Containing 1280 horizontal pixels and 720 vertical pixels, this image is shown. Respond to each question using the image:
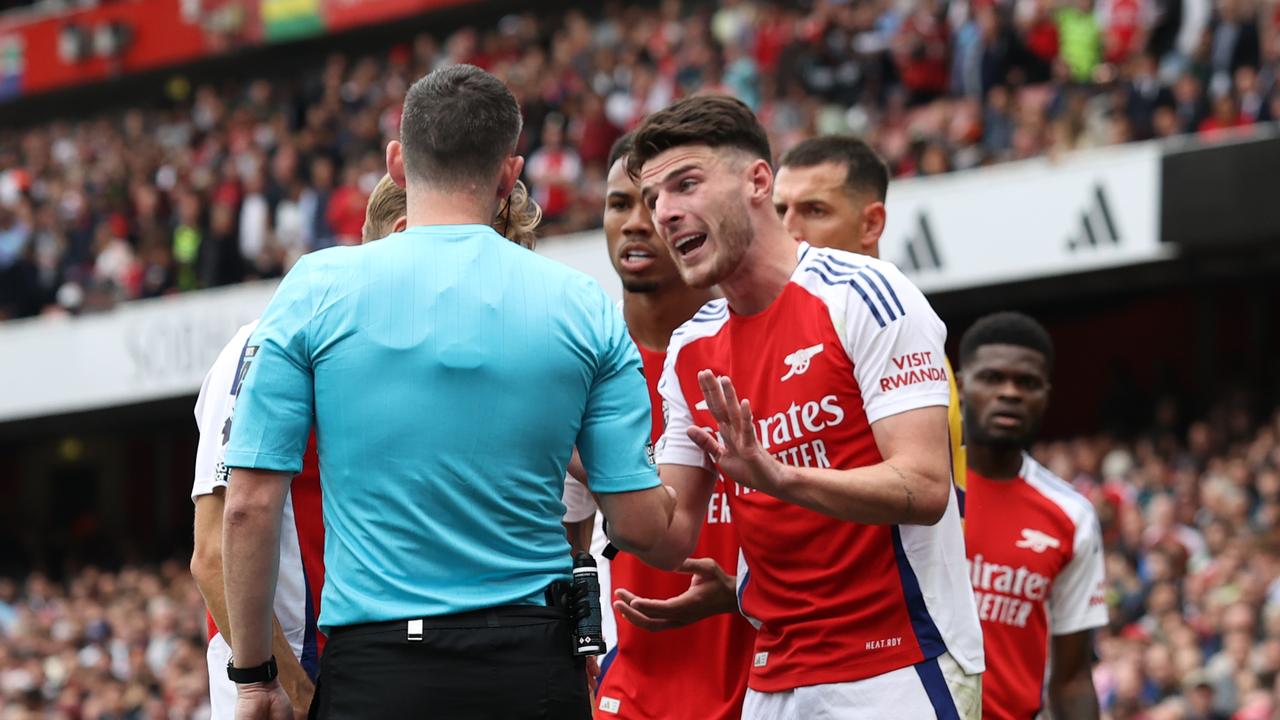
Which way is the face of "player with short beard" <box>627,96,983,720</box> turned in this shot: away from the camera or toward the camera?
toward the camera

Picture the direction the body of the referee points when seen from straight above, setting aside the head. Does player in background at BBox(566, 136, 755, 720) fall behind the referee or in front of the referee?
in front

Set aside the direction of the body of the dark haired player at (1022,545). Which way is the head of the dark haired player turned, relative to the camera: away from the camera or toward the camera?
toward the camera

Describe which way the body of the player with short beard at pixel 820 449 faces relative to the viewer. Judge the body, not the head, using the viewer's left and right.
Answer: facing the viewer and to the left of the viewer

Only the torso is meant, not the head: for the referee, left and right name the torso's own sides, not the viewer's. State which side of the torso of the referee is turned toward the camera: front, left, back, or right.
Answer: back

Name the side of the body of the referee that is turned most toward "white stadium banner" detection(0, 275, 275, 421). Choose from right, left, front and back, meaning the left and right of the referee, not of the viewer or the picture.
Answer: front

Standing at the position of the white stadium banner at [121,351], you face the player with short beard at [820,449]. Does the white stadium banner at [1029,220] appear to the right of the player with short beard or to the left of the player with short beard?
left

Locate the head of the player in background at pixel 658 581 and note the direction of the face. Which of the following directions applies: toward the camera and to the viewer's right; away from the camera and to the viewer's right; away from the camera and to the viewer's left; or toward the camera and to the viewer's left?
toward the camera and to the viewer's left

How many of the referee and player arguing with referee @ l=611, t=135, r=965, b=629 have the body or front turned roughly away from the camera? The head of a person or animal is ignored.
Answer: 1

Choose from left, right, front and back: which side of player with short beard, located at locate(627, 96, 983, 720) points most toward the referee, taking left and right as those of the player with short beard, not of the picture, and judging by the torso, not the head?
front

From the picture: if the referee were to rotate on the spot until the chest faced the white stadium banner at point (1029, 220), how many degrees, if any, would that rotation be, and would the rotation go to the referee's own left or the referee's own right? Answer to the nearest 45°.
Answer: approximately 45° to the referee's own right
